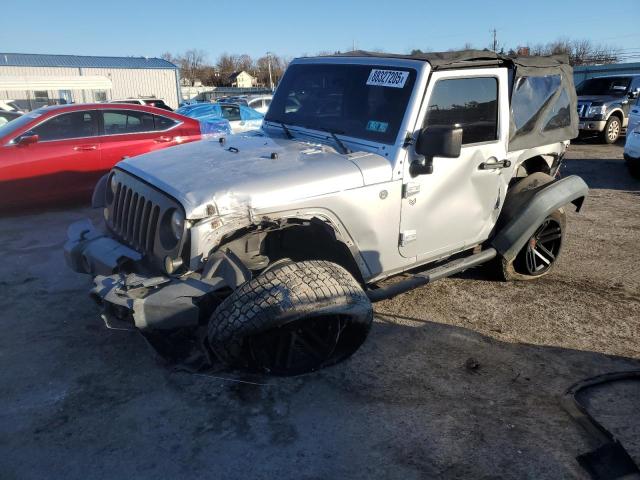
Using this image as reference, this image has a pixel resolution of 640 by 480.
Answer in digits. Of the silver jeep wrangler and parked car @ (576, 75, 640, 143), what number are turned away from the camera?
0

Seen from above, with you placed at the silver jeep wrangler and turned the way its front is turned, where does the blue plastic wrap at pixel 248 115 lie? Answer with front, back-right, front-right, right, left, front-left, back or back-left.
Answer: back-right

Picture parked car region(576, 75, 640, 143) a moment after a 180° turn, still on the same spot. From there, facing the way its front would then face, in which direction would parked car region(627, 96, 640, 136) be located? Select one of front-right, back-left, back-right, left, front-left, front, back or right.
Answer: back-right

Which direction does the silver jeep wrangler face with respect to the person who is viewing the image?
facing the viewer and to the left of the viewer

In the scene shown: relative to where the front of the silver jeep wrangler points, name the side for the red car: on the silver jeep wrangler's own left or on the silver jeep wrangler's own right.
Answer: on the silver jeep wrangler's own right

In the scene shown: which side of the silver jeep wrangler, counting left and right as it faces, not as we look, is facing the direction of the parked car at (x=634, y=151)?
back

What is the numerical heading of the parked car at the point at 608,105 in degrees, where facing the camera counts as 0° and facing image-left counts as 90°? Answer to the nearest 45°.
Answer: approximately 45°

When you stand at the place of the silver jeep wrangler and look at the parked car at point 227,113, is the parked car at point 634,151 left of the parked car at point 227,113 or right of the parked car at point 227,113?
right

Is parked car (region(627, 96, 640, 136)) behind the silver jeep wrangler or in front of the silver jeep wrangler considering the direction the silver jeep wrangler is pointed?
behind

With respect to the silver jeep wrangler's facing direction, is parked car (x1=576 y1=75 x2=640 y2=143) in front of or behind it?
behind

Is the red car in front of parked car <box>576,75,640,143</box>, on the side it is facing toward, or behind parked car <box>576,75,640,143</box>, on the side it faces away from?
in front
